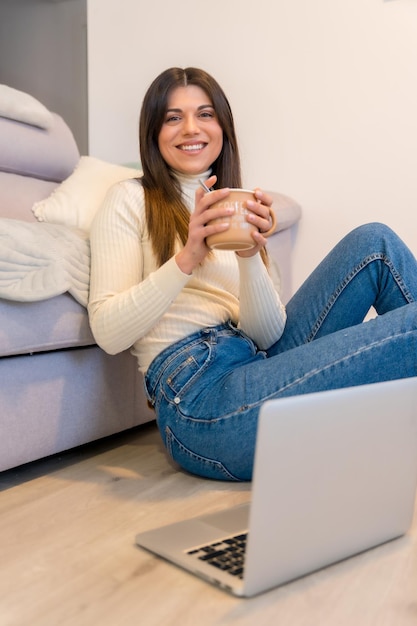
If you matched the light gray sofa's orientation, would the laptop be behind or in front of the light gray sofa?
in front

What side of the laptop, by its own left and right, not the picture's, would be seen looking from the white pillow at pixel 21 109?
front

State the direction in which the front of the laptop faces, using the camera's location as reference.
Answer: facing away from the viewer and to the left of the viewer

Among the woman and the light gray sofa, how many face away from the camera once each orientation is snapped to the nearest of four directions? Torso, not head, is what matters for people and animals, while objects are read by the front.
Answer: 0

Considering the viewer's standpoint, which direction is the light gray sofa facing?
facing the viewer and to the right of the viewer

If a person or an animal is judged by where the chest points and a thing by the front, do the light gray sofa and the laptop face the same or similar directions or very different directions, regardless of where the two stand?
very different directions

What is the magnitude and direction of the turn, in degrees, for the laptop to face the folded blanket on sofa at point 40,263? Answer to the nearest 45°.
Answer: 0° — it already faces it

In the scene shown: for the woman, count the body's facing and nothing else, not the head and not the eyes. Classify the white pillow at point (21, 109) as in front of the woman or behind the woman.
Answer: behind
